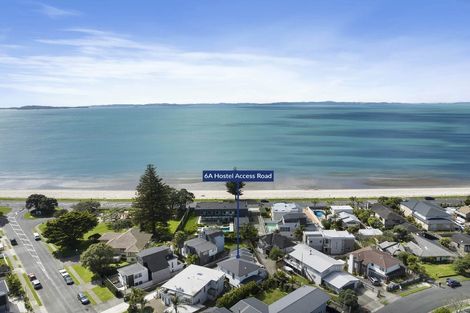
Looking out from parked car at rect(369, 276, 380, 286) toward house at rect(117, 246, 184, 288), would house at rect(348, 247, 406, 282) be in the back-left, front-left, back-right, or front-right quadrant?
back-right

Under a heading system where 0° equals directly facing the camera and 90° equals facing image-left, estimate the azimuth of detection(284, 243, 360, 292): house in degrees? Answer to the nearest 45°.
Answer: approximately 315°

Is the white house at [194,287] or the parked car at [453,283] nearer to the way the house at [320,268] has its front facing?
the parked car

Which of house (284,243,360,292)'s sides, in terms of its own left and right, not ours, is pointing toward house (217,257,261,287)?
right

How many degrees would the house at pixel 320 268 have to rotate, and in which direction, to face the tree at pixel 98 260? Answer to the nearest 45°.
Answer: approximately 135° to its right

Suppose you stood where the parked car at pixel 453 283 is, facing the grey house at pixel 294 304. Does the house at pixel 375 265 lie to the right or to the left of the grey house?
right
